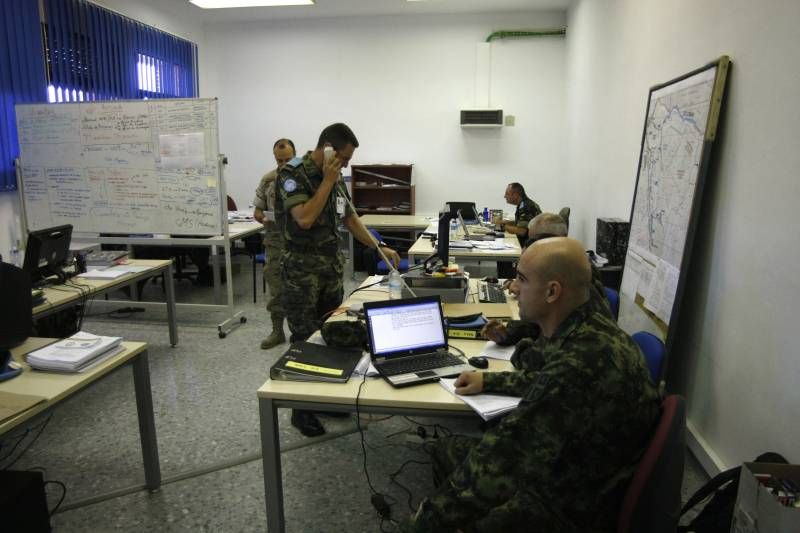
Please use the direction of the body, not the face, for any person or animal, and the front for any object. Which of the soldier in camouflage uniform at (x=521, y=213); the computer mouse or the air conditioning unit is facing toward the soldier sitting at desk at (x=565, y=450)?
the air conditioning unit

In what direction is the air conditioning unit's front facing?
toward the camera

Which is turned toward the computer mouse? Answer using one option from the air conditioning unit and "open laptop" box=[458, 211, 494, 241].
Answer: the air conditioning unit

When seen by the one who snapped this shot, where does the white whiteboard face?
facing the viewer

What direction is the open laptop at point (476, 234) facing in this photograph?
to the viewer's right

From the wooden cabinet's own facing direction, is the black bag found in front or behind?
in front

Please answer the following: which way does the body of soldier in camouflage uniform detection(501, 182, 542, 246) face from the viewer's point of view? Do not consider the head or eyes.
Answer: to the viewer's left

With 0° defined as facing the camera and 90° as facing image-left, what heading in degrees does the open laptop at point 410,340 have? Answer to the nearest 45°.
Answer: approximately 315°

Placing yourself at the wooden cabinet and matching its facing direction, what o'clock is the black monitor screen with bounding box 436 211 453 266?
The black monitor screen is roughly at 12 o'clock from the wooden cabinet.

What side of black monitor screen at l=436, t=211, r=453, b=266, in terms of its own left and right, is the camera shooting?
right

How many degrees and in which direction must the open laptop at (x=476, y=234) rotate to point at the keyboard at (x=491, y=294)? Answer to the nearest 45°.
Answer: approximately 90° to its right

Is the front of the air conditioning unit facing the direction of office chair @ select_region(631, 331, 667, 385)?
yes

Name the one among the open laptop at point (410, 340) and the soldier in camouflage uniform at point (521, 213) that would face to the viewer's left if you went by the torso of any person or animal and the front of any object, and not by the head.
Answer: the soldier in camouflage uniform

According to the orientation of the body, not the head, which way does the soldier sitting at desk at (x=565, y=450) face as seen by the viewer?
to the viewer's left

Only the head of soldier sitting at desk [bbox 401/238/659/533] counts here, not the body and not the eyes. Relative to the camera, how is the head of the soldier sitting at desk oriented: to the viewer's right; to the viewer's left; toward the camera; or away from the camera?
to the viewer's left

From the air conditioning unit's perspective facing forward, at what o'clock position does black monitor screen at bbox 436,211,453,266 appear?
The black monitor screen is roughly at 12 o'clock from the air conditioning unit.

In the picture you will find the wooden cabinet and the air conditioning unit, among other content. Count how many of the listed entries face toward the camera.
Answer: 2

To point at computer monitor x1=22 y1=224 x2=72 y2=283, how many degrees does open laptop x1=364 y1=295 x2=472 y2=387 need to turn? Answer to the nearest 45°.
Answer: approximately 180°

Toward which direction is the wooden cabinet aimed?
toward the camera

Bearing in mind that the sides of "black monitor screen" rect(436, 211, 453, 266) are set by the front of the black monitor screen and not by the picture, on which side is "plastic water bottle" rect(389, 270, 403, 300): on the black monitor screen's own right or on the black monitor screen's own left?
on the black monitor screen's own right
